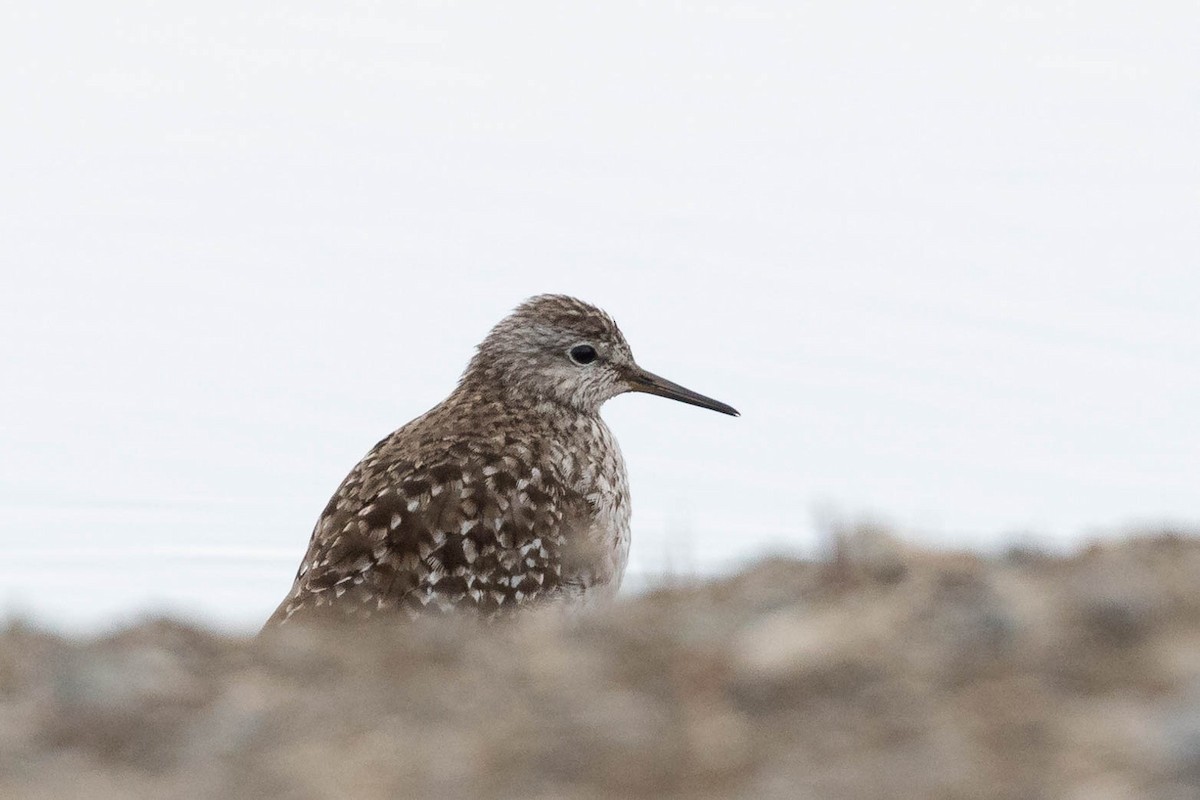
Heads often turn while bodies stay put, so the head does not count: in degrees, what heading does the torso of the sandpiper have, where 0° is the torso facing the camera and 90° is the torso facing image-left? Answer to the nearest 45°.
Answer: approximately 270°
